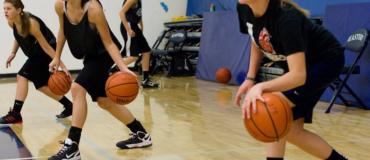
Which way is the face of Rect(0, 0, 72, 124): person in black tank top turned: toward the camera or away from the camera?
toward the camera

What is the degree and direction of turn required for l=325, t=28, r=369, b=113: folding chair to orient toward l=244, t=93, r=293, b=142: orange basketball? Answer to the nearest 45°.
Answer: approximately 45° to its left

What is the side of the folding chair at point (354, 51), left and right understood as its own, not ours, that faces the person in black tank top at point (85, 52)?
front

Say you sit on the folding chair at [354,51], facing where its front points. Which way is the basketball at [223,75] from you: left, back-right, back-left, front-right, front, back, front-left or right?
right

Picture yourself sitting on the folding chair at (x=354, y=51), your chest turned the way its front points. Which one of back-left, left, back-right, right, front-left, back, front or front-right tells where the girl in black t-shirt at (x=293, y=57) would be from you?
front-left

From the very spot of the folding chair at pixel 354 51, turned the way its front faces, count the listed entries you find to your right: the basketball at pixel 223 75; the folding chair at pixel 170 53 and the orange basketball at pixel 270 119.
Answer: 2

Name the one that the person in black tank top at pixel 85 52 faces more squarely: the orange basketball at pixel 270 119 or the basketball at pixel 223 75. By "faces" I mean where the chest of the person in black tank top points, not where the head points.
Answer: the orange basketball

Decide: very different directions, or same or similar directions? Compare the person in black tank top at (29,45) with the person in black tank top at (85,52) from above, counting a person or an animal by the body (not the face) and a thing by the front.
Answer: same or similar directions

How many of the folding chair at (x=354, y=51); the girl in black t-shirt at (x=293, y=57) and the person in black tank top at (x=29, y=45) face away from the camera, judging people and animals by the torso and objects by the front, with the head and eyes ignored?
0

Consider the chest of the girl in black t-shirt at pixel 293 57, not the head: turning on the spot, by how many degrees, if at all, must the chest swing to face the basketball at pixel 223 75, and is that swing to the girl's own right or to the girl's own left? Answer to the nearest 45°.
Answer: approximately 135° to the girl's own right

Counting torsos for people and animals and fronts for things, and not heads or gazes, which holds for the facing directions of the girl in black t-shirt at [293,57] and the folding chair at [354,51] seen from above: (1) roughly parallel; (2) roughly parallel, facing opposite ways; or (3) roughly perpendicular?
roughly parallel

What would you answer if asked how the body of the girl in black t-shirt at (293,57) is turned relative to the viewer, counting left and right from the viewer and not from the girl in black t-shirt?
facing the viewer and to the left of the viewer
